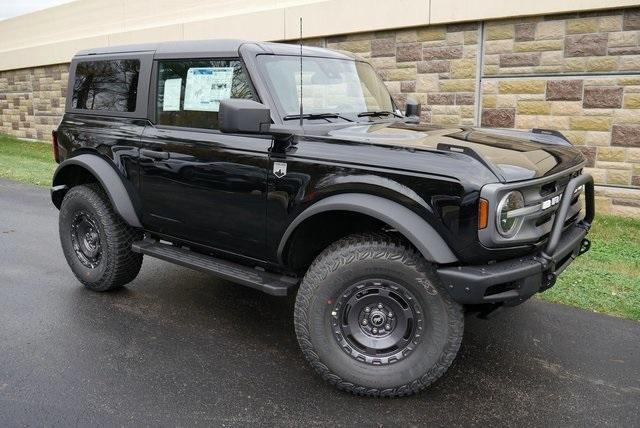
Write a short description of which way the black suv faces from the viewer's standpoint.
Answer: facing the viewer and to the right of the viewer
